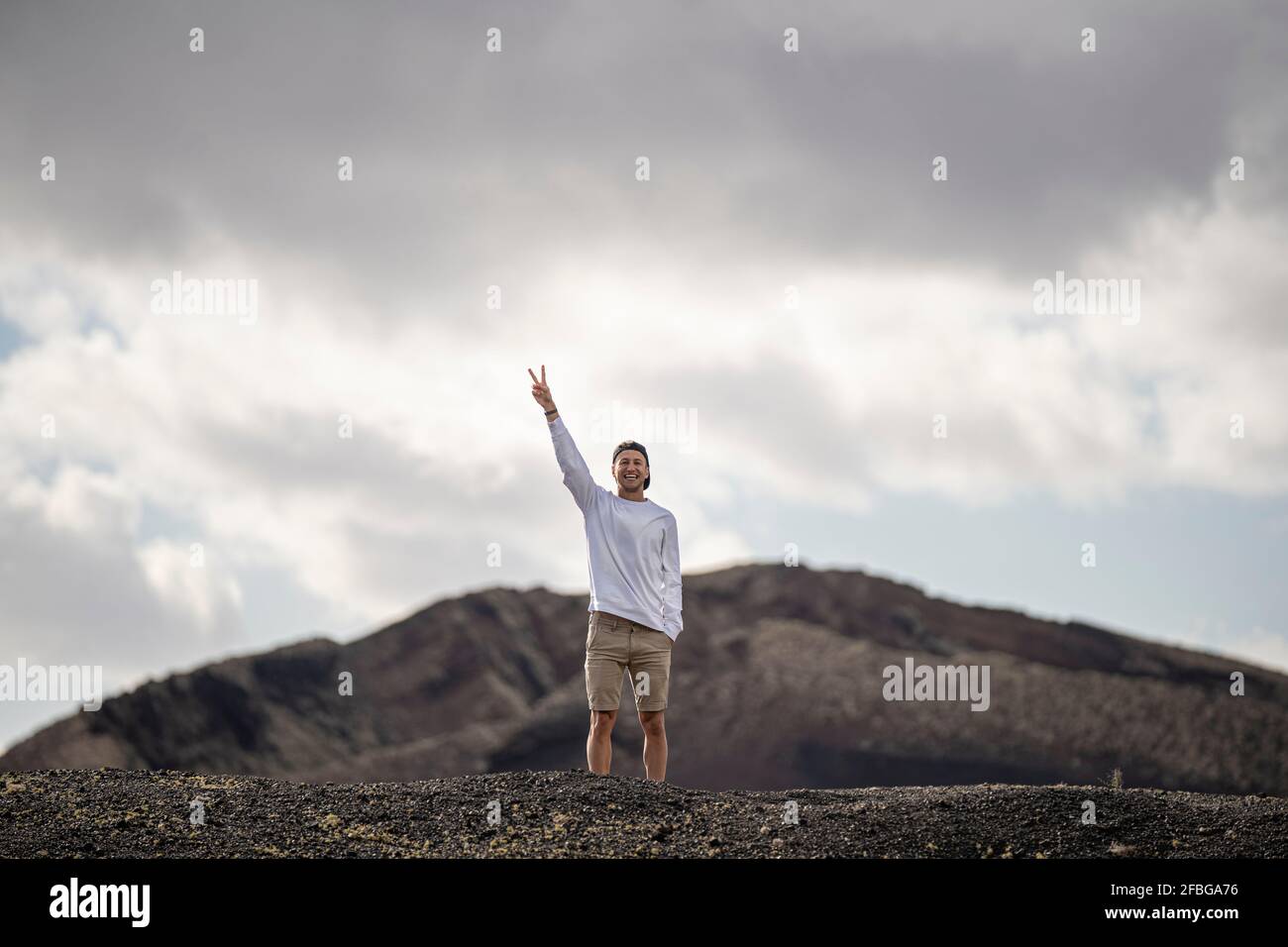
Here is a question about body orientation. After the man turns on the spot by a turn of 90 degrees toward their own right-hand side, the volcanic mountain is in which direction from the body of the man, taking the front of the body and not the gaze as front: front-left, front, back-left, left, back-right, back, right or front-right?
right

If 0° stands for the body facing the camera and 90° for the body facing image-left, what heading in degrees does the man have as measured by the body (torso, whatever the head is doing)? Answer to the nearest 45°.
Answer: approximately 0°
